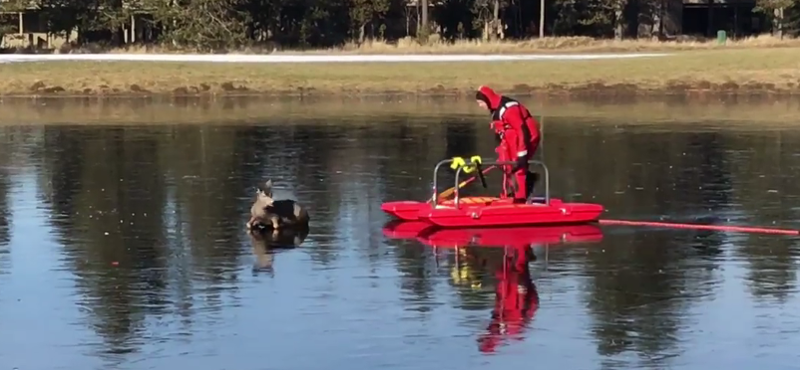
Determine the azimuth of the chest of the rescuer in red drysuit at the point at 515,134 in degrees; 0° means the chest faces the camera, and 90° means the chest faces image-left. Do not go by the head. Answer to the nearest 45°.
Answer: approximately 90°

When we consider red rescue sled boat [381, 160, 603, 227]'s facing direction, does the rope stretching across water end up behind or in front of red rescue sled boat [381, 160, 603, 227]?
behind

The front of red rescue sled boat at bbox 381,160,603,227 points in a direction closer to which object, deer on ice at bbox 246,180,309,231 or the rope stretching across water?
the deer on ice

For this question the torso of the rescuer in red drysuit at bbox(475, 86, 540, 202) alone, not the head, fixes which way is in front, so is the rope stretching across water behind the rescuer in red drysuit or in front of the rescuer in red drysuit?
behind

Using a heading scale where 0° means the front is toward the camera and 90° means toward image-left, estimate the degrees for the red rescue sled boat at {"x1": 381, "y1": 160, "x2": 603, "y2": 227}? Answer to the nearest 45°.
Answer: approximately 90°
